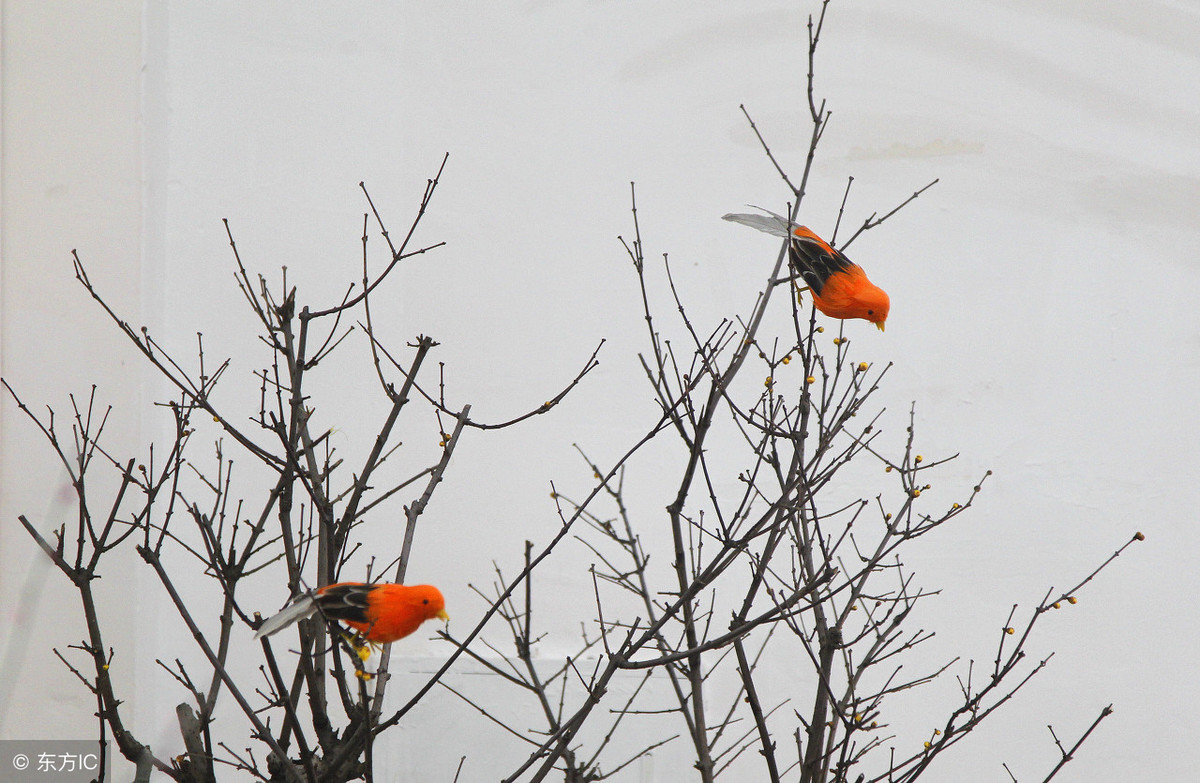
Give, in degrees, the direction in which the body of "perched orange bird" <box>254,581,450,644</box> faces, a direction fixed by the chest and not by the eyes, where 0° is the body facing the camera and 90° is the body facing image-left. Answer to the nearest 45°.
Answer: approximately 270°
